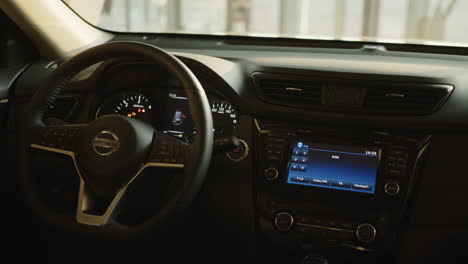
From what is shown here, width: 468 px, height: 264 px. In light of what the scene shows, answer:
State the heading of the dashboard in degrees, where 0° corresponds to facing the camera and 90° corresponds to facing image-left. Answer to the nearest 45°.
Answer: approximately 0°
